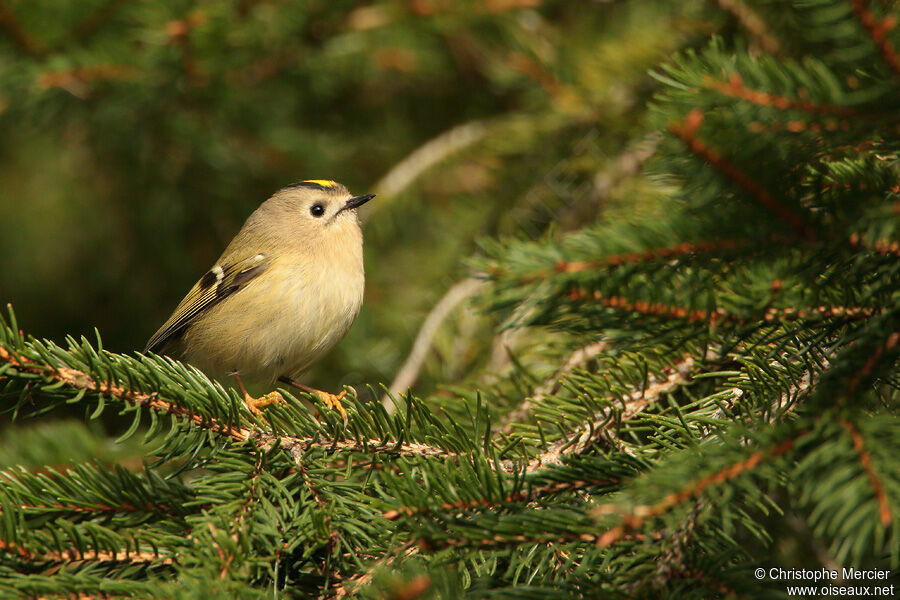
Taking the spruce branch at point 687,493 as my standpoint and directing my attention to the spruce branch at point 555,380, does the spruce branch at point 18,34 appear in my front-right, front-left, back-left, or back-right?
front-left

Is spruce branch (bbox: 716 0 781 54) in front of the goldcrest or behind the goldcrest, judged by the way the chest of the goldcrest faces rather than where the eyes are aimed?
in front

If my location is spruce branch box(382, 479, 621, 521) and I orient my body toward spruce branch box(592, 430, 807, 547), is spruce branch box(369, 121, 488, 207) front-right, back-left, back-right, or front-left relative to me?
back-left

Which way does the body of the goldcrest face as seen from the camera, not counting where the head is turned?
to the viewer's right
